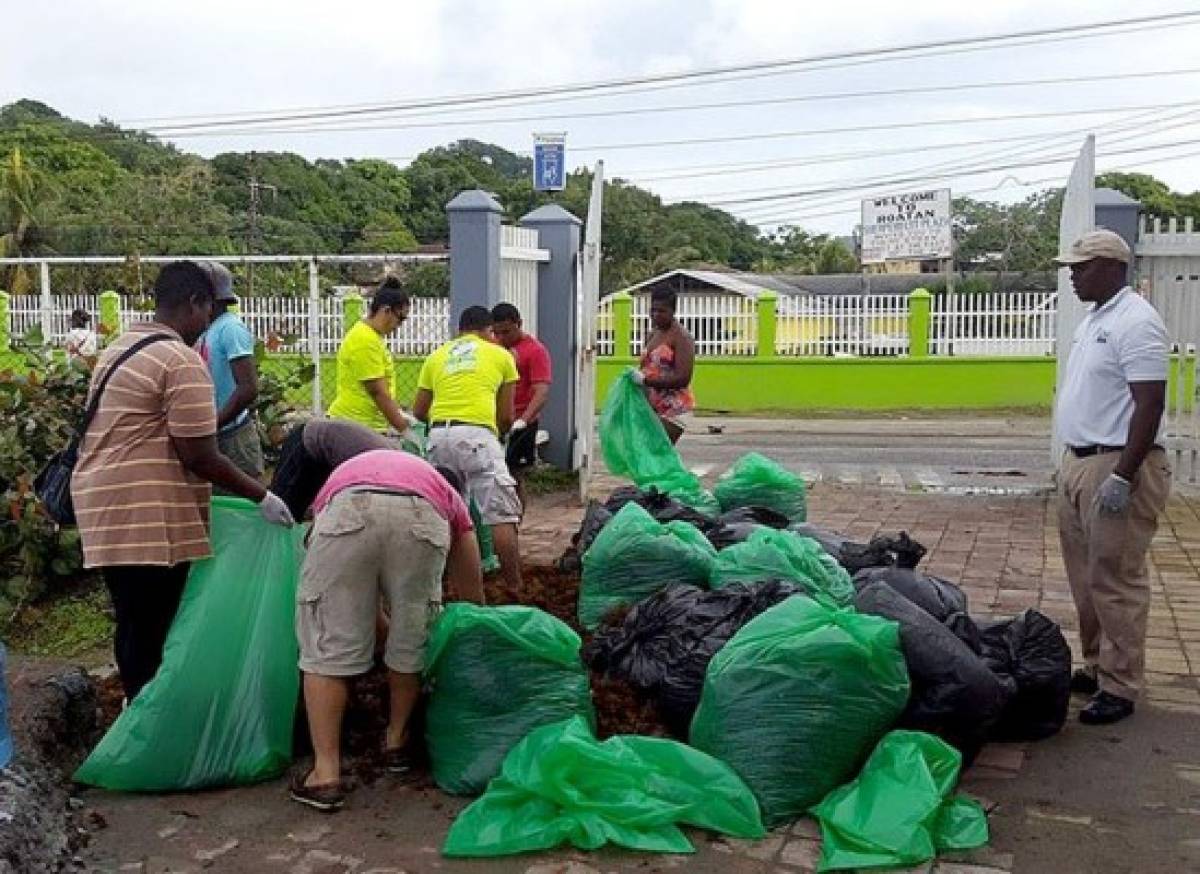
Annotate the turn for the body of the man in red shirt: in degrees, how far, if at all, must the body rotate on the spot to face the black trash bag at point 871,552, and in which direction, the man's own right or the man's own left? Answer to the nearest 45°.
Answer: approximately 90° to the man's own left

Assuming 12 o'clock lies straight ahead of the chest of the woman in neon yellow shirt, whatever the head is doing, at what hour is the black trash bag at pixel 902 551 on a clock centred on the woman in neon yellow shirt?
The black trash bag is roughly at 1 o'clock from the woman in neon yellow shirt.

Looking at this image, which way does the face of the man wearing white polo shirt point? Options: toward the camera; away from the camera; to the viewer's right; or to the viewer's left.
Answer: to the viewer's left

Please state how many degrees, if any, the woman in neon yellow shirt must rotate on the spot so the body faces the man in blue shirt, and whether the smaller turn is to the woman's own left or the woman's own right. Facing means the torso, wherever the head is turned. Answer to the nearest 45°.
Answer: approximately 135° to the woman's own right

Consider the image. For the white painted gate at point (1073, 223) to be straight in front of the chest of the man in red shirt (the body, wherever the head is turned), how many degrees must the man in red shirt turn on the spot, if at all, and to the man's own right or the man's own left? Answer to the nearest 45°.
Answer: approximately 135° to the man's own left

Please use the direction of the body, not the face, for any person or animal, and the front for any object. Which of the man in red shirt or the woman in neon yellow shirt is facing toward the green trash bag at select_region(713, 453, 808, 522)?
the woman in neon yellow shirt

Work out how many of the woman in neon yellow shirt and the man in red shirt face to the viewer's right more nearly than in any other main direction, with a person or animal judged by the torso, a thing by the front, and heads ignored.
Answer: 1

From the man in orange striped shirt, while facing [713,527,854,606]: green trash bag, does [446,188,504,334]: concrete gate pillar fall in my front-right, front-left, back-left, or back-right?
front-left

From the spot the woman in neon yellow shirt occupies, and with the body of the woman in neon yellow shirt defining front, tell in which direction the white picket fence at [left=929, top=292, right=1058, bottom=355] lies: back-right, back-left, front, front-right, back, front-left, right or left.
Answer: front-left

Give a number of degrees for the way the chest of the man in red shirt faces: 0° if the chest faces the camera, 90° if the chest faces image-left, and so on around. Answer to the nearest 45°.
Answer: approximately 45°

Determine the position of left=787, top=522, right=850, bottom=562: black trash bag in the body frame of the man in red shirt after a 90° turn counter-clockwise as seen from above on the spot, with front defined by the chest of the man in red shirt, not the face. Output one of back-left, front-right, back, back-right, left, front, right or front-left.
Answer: front

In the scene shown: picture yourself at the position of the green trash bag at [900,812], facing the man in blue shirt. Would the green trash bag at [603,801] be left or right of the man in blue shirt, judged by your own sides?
left

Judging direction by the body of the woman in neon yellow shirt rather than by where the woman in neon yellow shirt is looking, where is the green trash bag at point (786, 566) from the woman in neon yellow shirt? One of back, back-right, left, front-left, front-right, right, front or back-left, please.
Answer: front-right

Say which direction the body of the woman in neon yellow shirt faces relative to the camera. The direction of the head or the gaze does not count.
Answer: to the viewer's right

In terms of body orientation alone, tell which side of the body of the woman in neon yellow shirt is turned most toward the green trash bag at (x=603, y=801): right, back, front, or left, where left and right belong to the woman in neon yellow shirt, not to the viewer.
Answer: right

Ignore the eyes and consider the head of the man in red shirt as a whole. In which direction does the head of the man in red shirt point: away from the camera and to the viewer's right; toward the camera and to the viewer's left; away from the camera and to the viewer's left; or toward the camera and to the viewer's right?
toward the camera and to the viewer's left

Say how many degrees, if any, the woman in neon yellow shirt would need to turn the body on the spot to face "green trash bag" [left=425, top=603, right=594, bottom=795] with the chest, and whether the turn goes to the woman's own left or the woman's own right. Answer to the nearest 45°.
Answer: approximately 90° to the woman's own right
